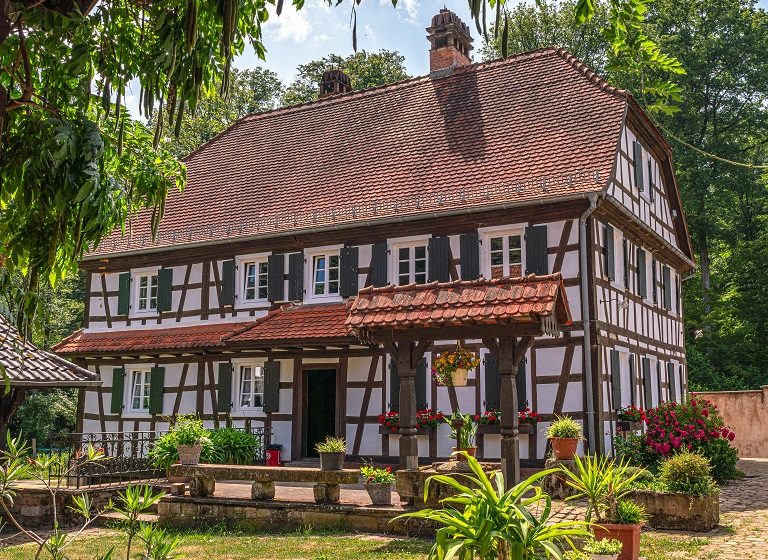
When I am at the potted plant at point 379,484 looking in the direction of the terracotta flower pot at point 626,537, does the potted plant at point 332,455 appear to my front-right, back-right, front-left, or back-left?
back-right

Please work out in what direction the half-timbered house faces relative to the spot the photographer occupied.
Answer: facing the viewer and to the left of the viewer

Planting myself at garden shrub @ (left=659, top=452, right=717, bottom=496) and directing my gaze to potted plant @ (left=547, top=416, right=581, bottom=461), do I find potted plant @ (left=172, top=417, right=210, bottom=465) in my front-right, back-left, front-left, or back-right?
front-left

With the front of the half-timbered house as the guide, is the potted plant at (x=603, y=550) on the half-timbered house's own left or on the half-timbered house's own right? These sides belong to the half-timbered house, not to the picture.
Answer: on the half-timbered house's own left

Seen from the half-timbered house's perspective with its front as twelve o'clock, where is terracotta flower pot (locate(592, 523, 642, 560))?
The terracotta flower pot is roughly at 10 o'clock from the half-timbered house.

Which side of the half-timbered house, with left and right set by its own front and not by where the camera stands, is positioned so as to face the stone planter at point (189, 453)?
front

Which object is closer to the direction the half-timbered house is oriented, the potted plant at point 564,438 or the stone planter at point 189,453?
the stone planter

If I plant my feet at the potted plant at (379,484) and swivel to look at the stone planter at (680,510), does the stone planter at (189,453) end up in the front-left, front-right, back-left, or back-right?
back-left

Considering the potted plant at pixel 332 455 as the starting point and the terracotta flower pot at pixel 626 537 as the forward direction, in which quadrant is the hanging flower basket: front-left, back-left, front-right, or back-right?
front-left

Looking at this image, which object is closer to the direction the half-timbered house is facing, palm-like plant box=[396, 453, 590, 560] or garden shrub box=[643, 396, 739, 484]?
the palm-like plant

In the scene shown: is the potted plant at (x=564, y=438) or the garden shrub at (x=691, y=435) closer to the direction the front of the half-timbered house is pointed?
the potted plant
